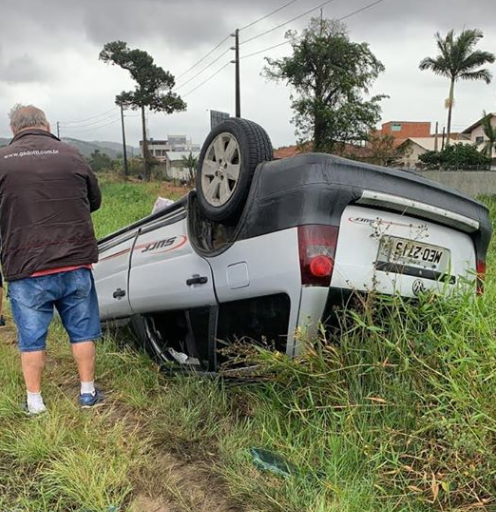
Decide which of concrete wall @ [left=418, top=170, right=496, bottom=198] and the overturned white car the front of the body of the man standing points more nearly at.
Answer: the concrete wall

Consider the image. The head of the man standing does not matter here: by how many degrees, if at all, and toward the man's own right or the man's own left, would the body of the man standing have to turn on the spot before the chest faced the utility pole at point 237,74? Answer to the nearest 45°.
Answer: approximately 45° to the man's own right

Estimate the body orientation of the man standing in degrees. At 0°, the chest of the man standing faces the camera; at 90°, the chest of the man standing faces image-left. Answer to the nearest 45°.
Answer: approximately 180°

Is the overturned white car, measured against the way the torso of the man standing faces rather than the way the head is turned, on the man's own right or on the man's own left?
on the man's own right

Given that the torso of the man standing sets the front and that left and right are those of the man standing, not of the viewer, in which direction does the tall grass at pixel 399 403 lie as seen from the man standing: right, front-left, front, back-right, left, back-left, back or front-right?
back-right

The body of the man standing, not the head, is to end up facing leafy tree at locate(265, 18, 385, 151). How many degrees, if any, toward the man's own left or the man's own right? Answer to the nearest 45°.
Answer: approximately 45° to the man's own right

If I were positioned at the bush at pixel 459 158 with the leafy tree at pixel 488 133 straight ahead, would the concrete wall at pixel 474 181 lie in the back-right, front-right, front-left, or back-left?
back-right

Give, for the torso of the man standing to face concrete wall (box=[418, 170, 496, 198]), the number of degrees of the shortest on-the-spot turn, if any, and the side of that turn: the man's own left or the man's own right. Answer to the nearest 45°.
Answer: approximately 45° to the man's own right
